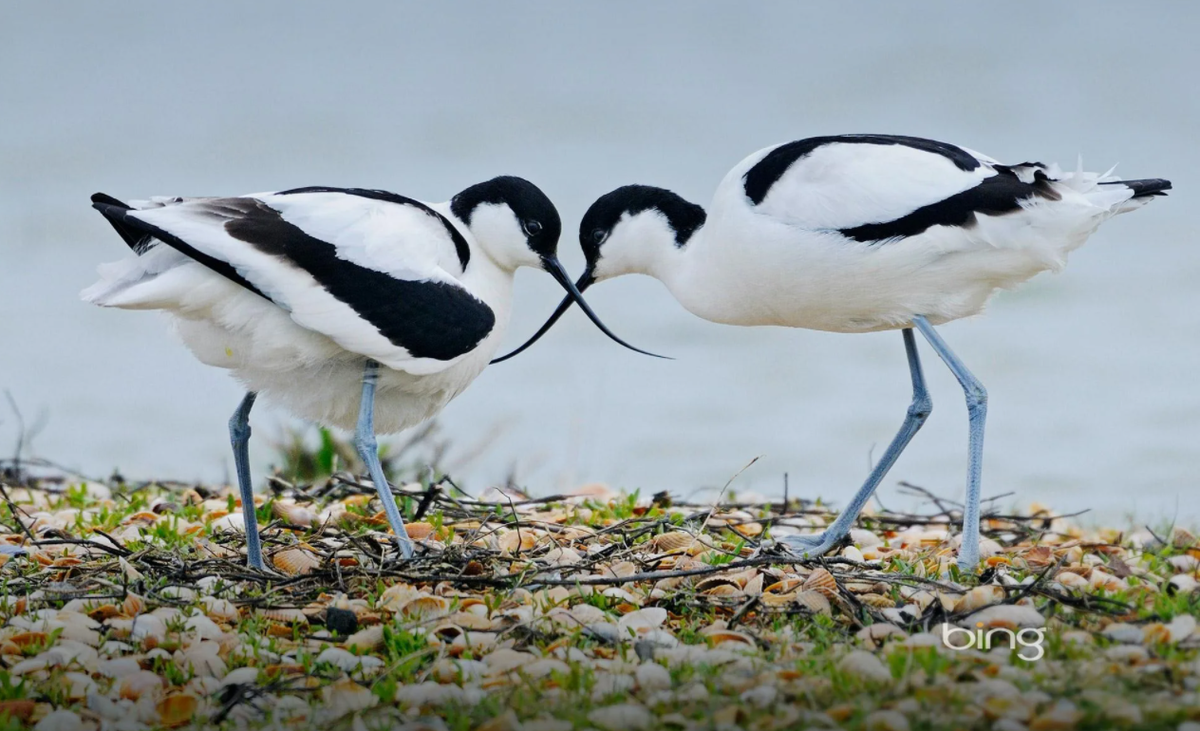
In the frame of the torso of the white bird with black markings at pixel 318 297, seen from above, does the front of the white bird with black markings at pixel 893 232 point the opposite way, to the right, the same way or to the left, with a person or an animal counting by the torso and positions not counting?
the opposite way

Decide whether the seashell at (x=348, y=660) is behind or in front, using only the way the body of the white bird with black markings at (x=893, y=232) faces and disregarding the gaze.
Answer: in front

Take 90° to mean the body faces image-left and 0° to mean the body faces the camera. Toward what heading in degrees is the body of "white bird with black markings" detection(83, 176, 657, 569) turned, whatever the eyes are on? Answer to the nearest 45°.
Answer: approximately 270°

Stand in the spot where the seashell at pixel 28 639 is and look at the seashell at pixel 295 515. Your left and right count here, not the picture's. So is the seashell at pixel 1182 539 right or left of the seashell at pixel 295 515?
right

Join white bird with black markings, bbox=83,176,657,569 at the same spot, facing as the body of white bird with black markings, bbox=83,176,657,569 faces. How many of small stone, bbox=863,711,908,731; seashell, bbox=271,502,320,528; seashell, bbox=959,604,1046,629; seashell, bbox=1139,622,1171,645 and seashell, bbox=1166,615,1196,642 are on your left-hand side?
1

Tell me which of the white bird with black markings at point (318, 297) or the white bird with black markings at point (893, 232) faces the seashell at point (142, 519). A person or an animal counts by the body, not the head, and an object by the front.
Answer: the white bird with black markings at point (893, 232)

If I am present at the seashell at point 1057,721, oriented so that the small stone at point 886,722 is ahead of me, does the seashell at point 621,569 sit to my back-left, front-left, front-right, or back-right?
front-right

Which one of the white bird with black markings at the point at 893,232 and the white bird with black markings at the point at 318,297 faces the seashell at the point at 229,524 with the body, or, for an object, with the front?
the white bird with black markings at the point at 893,232

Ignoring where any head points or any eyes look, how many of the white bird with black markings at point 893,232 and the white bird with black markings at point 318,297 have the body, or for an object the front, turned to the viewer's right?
1

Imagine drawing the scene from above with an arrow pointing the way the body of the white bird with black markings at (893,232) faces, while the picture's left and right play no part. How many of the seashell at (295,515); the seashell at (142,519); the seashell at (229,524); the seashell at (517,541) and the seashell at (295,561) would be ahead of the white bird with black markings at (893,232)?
5

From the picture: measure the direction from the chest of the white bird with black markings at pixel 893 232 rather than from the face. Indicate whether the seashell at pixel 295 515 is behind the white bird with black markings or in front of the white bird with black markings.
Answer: in front

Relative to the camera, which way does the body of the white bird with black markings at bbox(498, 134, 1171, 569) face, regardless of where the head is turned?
to the viewer's left

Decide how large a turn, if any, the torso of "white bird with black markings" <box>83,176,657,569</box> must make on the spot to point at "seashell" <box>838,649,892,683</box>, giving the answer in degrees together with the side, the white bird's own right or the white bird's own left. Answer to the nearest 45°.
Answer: approximately 45° to the white bird's own right

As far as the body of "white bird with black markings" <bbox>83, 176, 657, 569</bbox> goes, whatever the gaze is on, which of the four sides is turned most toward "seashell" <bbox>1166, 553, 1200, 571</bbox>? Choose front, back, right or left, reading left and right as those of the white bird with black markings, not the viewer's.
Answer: front

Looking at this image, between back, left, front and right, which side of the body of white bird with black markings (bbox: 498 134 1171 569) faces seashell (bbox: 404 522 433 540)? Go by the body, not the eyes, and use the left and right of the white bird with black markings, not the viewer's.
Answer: front
